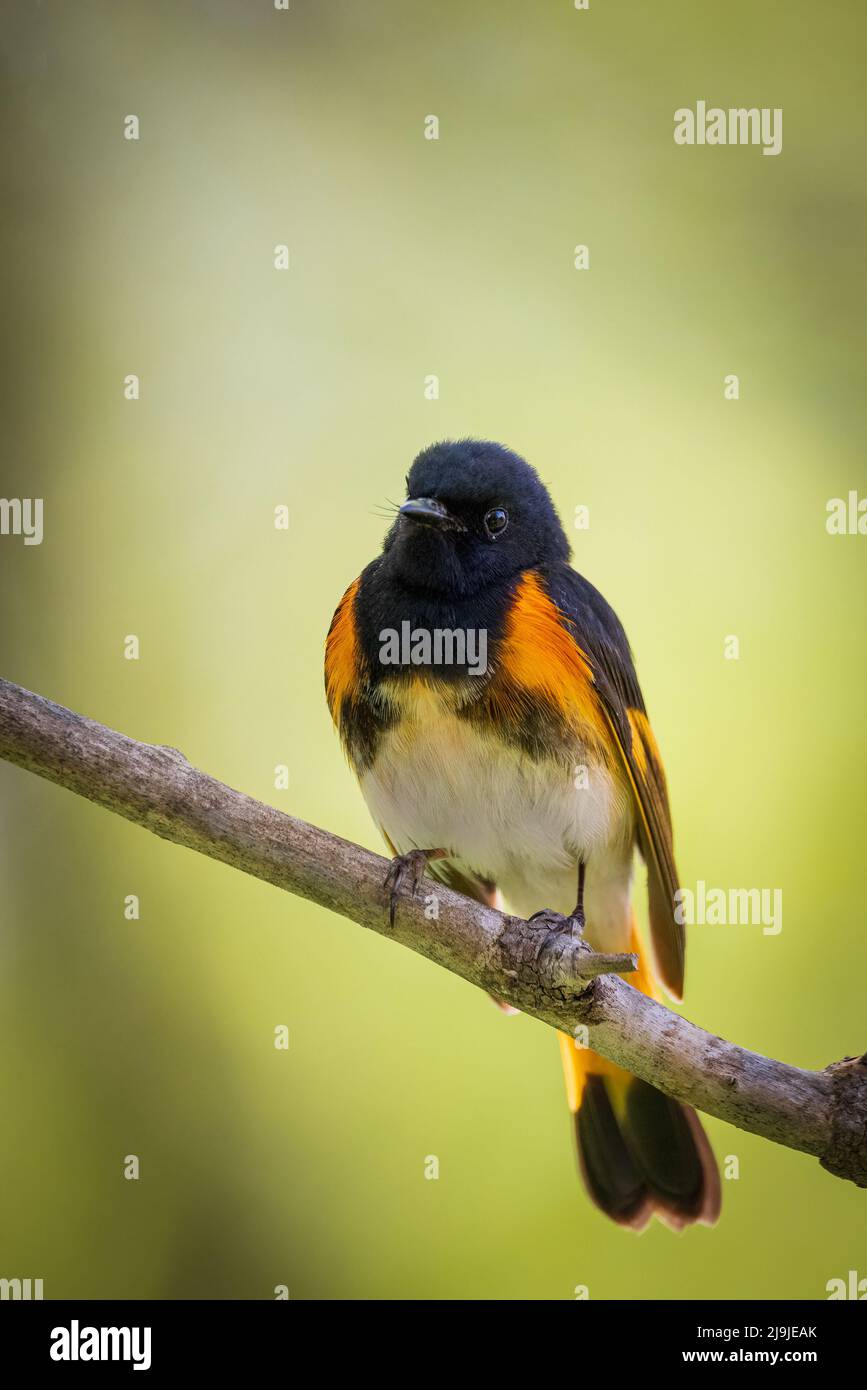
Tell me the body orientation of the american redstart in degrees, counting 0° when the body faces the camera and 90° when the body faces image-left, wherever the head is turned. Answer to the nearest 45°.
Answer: approximately 45°
